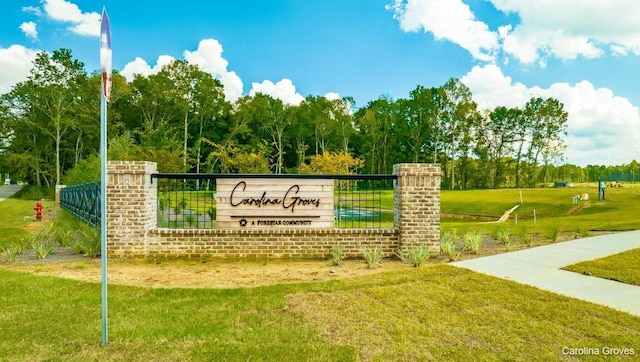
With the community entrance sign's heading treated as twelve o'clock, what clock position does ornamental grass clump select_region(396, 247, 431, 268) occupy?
The ornamental grass clump is roughly at 10 o'clock from the community entrance sign.

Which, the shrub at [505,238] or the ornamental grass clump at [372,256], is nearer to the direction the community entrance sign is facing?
the ornamental grass clump

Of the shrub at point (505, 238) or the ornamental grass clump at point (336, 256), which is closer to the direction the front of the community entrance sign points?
the ornamental grass clump

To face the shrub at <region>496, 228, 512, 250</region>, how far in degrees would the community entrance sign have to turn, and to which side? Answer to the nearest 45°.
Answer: approximately 90° to its left

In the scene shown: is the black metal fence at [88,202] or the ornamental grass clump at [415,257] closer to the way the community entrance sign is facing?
the ornamental grass clump

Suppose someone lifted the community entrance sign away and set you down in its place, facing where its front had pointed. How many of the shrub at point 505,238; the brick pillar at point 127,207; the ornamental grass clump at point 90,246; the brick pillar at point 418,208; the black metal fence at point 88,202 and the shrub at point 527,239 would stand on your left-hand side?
3

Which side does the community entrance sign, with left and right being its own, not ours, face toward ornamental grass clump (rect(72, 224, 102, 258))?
right

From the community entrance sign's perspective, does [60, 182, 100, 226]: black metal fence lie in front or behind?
behind

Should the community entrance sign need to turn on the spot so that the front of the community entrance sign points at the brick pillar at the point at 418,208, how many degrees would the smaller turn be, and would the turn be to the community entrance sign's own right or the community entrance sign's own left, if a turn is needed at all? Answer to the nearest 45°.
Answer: approximately 90° to the community entrance sign's own left

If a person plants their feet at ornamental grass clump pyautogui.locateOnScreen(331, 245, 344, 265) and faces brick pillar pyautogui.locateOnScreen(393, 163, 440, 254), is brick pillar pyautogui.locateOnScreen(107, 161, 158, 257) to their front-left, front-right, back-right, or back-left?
back-left

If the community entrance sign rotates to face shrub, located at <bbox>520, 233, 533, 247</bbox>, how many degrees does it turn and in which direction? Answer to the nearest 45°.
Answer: approximately 90° to its left

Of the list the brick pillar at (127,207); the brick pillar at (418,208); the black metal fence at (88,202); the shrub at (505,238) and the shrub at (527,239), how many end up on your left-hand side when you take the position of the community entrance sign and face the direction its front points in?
3

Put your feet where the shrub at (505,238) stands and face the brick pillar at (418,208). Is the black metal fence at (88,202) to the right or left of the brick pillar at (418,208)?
right

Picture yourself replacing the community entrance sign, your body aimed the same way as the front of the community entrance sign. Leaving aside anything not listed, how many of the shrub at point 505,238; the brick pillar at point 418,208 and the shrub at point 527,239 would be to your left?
3

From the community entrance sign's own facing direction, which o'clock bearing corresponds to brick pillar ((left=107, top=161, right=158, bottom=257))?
The brick pillar is roughly at 3 o'clock from the community entrance sign.

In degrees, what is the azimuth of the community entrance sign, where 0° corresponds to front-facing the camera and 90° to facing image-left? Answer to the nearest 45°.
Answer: approximately 0°
